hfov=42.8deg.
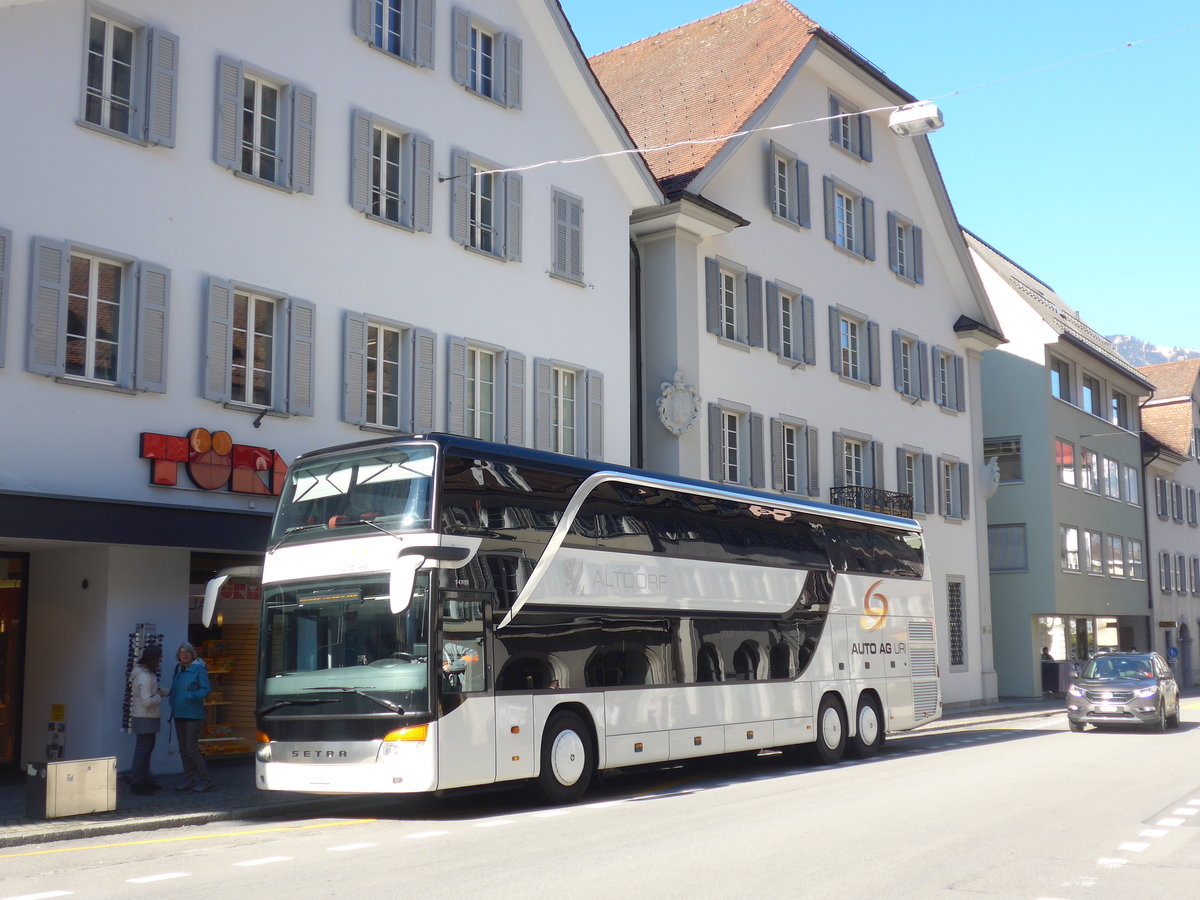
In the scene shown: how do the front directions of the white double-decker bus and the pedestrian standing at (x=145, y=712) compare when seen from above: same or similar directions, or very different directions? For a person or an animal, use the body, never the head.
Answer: very different directions

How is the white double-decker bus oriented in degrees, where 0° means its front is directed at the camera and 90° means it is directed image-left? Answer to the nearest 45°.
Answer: approximately 45°

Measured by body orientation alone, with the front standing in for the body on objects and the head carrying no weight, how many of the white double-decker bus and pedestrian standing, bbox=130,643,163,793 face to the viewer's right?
1

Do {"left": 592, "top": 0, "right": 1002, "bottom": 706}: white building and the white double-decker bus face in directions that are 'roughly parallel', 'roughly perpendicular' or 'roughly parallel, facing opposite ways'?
roughly perpendicular

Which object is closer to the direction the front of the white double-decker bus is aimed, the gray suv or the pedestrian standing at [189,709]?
the pedestrian standing

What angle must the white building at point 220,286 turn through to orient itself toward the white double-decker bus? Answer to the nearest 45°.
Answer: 0° — it already faces it

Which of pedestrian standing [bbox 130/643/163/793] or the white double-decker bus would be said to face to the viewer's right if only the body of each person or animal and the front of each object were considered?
the pedestrian standing

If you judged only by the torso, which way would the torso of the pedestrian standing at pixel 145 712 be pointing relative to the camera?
to the viewer's right

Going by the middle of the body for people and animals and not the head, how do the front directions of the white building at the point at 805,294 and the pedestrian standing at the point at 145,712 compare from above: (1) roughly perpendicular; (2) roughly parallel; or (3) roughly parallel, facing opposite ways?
roughly perpendicular

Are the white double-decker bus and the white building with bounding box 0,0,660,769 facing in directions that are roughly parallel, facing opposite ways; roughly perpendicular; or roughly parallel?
roughly perpendicular

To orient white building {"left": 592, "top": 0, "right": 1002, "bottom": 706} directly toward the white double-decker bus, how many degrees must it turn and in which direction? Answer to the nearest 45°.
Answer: approximately 45° to its right
